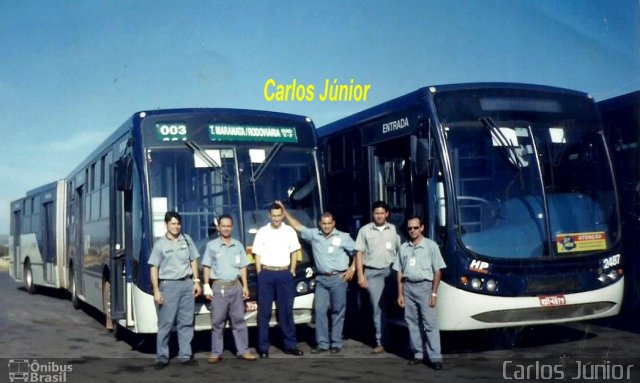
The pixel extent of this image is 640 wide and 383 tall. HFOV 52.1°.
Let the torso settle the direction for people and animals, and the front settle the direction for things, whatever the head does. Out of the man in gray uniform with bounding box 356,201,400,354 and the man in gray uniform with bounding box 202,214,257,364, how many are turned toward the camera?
2

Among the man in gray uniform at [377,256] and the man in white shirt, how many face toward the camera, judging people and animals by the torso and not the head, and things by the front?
2

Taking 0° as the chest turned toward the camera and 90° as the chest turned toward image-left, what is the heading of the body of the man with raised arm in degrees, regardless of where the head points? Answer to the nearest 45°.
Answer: approximately 0°

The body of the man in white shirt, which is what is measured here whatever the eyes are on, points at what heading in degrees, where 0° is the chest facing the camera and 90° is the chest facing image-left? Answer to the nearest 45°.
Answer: approximately 0°

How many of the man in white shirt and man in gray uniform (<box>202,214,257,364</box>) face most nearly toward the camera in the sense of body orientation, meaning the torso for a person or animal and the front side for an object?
2

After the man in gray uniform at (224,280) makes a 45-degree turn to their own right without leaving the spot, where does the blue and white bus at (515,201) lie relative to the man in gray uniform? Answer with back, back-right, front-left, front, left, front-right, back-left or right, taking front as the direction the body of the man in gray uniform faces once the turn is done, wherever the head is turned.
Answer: back-left

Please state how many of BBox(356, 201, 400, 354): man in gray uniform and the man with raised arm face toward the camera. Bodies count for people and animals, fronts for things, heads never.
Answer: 2

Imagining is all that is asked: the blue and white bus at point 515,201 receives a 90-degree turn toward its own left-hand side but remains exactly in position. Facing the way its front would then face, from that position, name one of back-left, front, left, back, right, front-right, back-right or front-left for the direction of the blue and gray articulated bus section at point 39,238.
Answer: left
